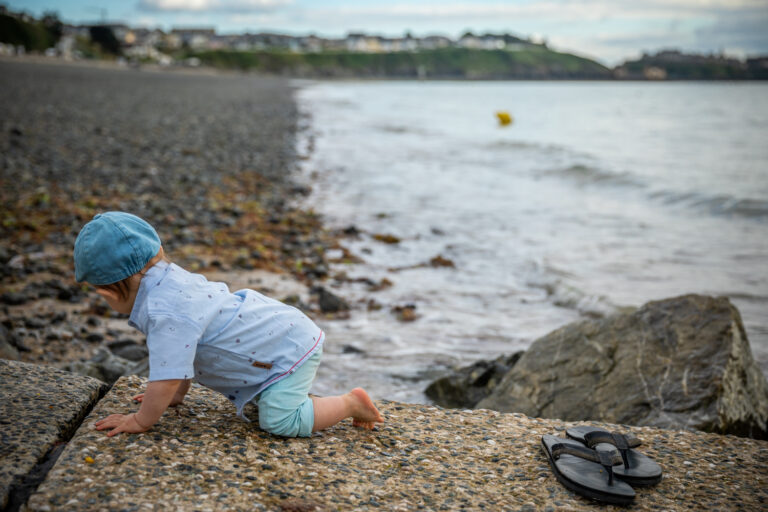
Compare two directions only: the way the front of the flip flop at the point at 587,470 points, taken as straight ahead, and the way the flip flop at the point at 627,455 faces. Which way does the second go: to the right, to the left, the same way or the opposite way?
the same way

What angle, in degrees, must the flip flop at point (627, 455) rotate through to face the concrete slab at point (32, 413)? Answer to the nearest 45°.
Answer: approximately 135° to its right

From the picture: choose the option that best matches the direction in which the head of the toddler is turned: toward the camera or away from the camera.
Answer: away from the camera

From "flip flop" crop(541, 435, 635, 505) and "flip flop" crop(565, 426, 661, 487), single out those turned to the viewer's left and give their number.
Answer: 0

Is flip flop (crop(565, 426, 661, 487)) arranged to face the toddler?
no

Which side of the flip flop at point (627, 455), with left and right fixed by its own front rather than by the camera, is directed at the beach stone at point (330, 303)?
back

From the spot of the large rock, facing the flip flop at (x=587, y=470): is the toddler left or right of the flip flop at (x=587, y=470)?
right

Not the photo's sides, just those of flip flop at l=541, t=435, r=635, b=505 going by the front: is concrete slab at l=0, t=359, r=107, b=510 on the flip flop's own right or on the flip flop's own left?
on the flip flop's own right
